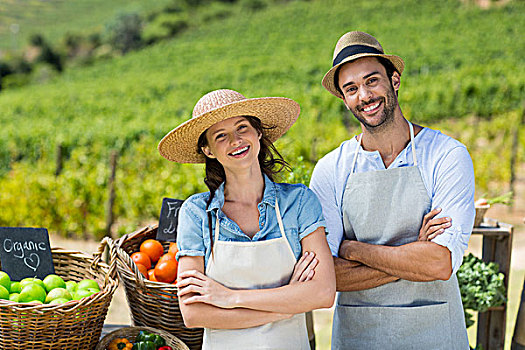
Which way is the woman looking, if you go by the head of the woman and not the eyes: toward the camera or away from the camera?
toward the camera

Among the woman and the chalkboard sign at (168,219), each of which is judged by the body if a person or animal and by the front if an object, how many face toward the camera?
2

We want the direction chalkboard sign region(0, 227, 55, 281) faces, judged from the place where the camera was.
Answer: facing the viewer

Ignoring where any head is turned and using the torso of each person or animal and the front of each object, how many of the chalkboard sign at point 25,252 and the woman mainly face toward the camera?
2

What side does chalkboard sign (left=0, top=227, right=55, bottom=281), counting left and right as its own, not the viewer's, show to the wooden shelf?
left

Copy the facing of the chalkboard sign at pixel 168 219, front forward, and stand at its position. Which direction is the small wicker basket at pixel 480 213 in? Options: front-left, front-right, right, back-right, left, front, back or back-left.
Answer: left

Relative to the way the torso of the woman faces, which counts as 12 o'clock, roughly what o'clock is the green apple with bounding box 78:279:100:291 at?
The green apple is roughly at 4 o'clock from the woman.

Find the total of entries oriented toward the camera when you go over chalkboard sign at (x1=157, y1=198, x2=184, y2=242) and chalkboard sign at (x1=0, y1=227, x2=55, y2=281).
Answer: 2

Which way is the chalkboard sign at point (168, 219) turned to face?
toward the camera
